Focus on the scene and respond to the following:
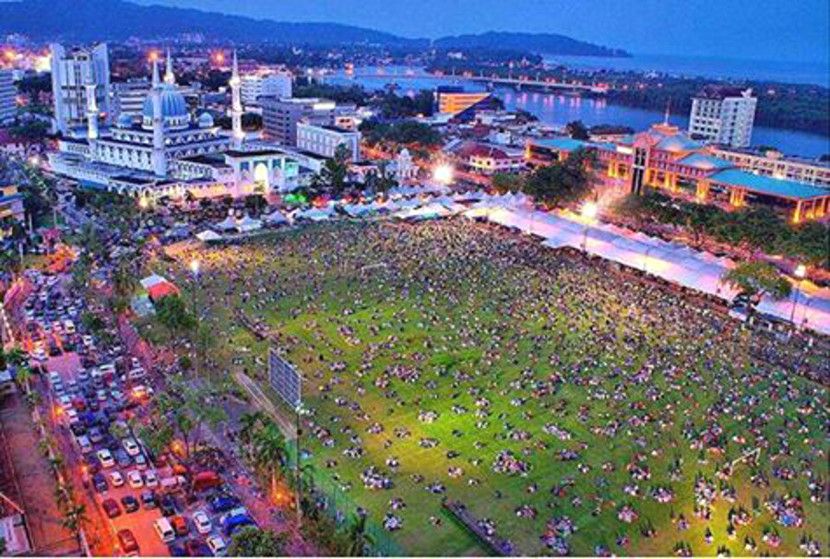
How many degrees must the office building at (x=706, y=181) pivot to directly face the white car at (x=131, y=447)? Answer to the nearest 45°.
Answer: approximately 45° to its left

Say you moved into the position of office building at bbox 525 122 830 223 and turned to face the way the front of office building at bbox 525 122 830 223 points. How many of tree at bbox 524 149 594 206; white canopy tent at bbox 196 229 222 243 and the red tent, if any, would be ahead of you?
3

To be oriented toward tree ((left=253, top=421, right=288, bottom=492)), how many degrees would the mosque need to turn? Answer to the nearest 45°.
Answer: approximately 45° to its right

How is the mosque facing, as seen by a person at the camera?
facing the viewer and to the right of the viewer

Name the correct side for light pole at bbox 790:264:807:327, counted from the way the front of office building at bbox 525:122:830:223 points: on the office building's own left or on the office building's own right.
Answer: on the office building's own left

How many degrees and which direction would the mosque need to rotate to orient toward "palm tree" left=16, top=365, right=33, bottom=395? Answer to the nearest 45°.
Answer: approximately 45° to its right

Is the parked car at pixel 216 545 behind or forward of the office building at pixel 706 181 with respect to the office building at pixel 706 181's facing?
forward

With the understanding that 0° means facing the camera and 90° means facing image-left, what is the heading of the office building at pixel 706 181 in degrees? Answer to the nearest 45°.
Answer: approximately 45°

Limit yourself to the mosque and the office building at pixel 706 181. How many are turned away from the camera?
0

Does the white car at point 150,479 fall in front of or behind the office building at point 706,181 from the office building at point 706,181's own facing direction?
in front

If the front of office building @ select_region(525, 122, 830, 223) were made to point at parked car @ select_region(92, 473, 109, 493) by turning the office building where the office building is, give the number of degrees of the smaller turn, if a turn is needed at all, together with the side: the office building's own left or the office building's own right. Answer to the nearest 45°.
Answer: approximately 45° to the office building's own left

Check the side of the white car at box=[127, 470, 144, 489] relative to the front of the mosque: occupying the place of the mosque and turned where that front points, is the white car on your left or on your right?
on your right

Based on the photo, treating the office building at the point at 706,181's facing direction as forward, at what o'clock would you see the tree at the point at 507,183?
The tree is roughly at 1 o'clock from the office building.

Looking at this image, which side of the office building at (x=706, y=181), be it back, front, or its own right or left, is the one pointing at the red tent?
front

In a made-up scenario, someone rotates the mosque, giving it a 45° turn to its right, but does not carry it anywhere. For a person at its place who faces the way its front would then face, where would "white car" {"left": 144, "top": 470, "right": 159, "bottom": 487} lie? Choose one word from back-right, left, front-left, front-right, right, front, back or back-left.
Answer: front

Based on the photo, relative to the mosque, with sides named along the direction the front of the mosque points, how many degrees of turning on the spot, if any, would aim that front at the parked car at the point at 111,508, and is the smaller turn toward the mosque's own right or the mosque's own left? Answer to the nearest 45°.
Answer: approximately 45° to the mosque's own right

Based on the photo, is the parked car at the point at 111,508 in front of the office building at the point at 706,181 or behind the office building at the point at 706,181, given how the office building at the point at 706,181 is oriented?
in front

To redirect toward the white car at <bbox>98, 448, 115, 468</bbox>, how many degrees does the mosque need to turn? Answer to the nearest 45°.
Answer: approximately 45° to its right
